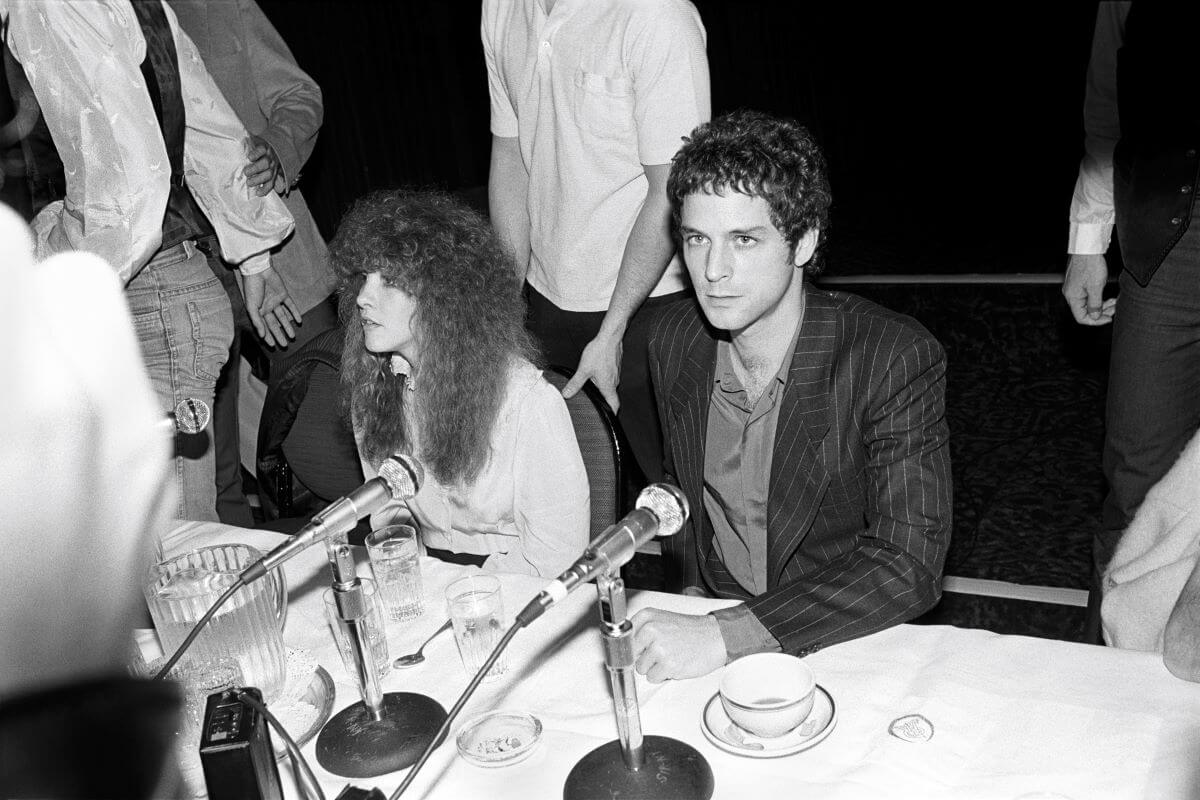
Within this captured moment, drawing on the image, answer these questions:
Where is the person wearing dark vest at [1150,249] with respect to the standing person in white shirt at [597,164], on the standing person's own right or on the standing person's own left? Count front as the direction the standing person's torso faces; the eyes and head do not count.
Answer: on the standing person's own left

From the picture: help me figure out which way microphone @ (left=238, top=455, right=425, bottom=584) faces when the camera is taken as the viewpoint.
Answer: facing away from the viewer and to the right of the viewer

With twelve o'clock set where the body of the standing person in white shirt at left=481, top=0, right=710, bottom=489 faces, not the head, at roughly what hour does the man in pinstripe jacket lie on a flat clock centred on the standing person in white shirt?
The man in pinstripe jacket is roughly at 10 o'clock from the standing person in white shirt.

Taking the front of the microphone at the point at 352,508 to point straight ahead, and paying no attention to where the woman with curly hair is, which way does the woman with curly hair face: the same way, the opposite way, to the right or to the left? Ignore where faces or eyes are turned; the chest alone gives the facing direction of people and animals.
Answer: the opposite way

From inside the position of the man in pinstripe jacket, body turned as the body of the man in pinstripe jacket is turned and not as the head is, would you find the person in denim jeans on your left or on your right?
on your right

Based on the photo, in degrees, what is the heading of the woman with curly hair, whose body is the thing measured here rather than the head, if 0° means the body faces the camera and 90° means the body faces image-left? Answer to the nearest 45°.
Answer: approximately 45°

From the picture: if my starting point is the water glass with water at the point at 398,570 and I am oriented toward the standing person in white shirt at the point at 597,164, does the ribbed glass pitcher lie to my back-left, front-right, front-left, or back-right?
back-left

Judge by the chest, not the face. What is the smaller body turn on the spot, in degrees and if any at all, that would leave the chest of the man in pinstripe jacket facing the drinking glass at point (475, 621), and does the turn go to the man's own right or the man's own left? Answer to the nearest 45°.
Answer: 0° — they already face it

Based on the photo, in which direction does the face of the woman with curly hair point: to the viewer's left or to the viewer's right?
to the viewer's left

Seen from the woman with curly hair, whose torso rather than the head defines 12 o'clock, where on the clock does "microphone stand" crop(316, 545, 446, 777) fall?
The microphone stand is roughly at 11 o'clock from the woman with curly hair.

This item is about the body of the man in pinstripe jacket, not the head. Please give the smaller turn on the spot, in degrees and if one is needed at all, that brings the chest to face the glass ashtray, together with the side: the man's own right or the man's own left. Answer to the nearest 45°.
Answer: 0° — they already face it

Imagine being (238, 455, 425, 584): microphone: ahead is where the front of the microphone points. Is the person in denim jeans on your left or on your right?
on your left
